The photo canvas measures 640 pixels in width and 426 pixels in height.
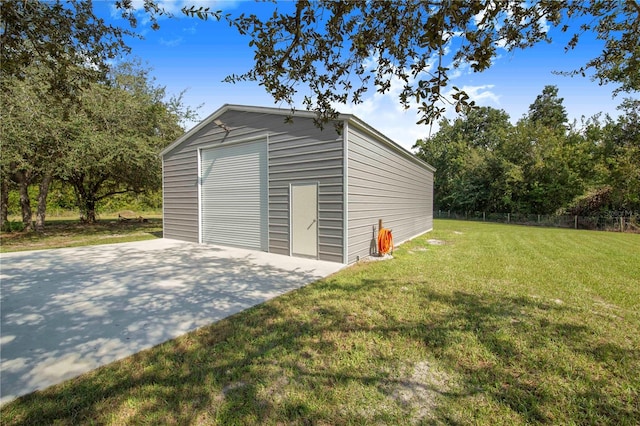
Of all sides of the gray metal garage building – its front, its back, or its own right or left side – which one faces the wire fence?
back

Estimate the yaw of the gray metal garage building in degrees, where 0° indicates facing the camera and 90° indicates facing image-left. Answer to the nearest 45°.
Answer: approximately 45°
